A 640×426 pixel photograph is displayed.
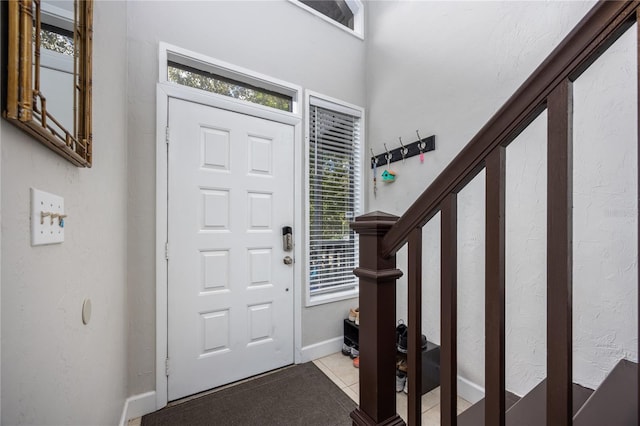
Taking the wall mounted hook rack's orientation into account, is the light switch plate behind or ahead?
ahead

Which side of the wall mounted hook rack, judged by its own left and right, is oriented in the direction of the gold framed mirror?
front

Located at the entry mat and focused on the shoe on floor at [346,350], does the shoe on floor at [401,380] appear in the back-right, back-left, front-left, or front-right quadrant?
front-right

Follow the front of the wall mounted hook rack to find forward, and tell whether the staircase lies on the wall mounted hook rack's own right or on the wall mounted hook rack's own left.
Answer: on the wall mounted hook rack's own left

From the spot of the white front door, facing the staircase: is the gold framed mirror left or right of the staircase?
right

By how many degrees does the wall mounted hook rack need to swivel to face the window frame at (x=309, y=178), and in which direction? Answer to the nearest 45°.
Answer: approximately 45° to its right

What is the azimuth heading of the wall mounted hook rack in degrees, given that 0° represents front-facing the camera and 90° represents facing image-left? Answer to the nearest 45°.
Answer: approximately 45°

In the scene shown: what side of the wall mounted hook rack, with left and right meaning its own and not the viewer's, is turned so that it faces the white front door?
front
